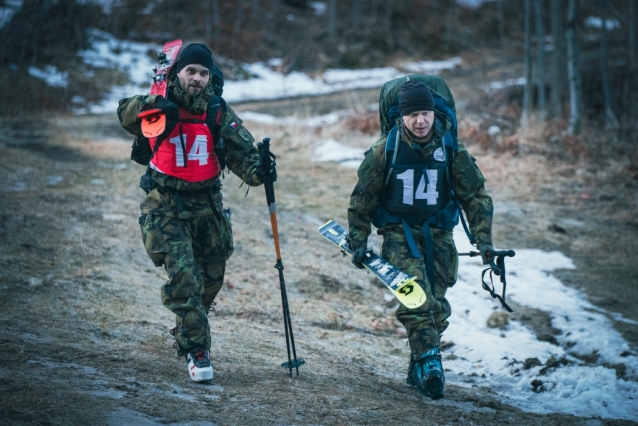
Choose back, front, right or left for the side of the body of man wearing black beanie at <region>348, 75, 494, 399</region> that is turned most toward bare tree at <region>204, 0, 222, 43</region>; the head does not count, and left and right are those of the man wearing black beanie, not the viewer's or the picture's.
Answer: back

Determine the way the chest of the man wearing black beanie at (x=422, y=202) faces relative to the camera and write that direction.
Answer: toward the camera

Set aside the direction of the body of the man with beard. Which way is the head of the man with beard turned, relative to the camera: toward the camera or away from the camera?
toward the camera

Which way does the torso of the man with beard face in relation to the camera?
toward the camera

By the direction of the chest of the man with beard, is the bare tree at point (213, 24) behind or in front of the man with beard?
behind
